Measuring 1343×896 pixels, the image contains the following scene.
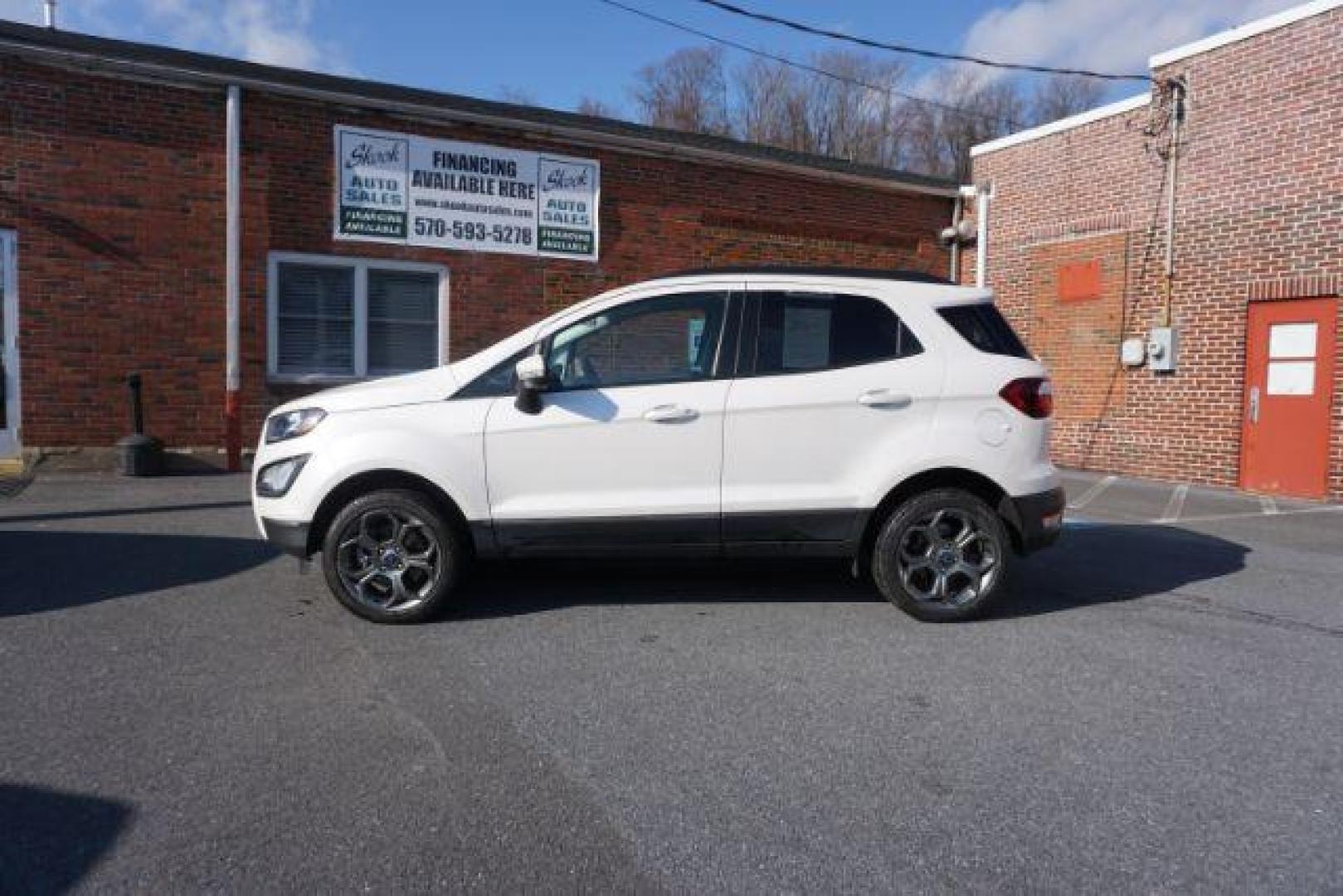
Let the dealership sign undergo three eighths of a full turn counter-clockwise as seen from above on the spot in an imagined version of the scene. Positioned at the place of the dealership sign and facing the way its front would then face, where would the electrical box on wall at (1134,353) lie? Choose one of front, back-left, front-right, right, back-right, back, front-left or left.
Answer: right

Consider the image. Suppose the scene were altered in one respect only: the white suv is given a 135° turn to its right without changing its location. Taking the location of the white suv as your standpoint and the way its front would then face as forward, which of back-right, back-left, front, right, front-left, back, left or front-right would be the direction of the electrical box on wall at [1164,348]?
front

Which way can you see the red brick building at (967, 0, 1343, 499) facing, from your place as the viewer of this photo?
facing the viewer and to the left of the viewer

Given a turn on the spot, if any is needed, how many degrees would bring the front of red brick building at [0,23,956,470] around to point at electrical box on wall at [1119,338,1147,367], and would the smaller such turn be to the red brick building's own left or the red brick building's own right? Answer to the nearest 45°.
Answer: approximately 45° to the red brick building's own left

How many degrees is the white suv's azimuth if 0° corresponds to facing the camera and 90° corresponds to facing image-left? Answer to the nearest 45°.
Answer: approximately 90°

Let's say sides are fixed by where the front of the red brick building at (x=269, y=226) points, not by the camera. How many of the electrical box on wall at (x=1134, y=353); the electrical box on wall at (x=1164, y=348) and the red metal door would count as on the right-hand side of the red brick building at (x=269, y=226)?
0

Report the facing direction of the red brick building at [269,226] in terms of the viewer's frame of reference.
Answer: facing the viewer and to the right of the viewer

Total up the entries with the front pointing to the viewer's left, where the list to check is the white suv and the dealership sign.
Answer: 1

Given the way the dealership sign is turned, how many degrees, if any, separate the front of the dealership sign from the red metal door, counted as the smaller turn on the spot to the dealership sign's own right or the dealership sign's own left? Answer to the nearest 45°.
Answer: approximately 45° to the dealership sign's own left

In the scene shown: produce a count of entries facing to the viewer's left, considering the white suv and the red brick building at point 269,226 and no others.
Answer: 1
